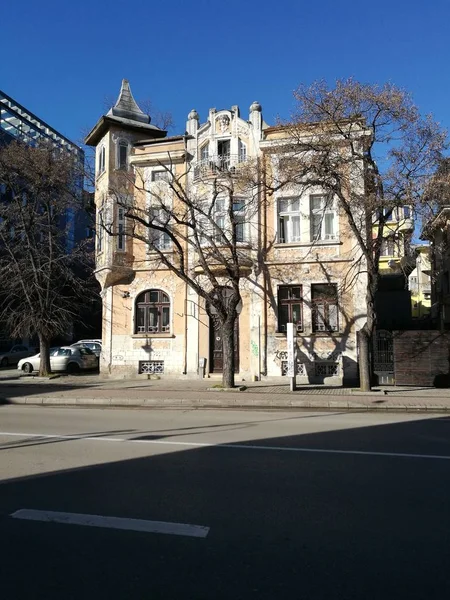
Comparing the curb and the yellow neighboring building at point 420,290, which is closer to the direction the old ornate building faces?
the curb

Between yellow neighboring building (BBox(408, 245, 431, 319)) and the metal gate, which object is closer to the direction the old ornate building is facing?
the metal gate

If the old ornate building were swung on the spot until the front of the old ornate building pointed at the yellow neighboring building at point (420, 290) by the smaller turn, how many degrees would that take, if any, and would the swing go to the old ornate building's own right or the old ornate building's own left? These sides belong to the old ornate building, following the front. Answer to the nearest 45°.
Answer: approximately 135° to the old ornate building's own left

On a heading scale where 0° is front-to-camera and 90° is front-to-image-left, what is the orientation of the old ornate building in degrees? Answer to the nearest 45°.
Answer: approximately 0°

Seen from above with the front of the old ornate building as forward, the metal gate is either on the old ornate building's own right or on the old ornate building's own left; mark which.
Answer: on the old ornate building's own left

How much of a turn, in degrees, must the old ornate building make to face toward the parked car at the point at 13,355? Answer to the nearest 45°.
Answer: approximately 135° to its right

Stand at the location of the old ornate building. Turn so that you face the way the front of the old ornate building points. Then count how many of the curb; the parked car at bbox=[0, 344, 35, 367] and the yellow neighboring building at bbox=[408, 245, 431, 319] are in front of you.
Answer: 1

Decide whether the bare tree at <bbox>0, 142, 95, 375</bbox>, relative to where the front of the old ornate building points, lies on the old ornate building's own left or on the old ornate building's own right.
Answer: on the old ornate building's own right

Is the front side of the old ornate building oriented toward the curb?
yes
